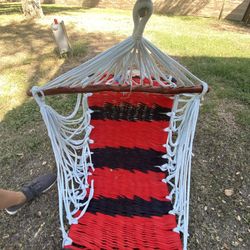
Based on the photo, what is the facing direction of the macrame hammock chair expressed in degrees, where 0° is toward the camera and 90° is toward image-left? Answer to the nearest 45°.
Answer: approximately 0°
